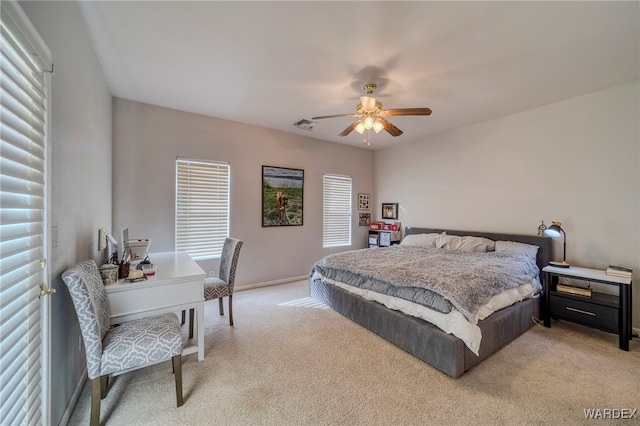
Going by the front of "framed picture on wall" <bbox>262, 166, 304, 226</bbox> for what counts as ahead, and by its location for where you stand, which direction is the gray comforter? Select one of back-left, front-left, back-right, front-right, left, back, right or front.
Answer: front

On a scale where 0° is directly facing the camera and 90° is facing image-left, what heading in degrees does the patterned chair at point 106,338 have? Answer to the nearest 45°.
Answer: approximately 270°

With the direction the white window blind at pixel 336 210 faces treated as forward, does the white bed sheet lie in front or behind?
in front

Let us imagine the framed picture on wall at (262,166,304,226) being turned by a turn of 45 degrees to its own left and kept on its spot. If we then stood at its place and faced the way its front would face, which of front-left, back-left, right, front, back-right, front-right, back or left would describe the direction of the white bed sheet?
front-right

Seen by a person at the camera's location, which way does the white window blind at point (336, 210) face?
facing the viewer and to the right of the viewer

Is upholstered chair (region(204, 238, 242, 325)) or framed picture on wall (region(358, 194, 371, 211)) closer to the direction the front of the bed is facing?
the upholstered chair

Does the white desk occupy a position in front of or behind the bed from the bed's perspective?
in front

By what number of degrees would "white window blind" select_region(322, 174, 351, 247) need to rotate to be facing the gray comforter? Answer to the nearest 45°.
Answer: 0° — it already faces it

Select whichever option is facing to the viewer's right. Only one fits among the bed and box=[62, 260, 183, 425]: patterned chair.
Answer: the patterned chair

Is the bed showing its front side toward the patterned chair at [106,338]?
yes

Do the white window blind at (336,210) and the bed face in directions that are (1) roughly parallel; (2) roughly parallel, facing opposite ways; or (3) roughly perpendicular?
roughly perpendicular

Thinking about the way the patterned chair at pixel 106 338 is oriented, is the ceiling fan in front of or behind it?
in front
